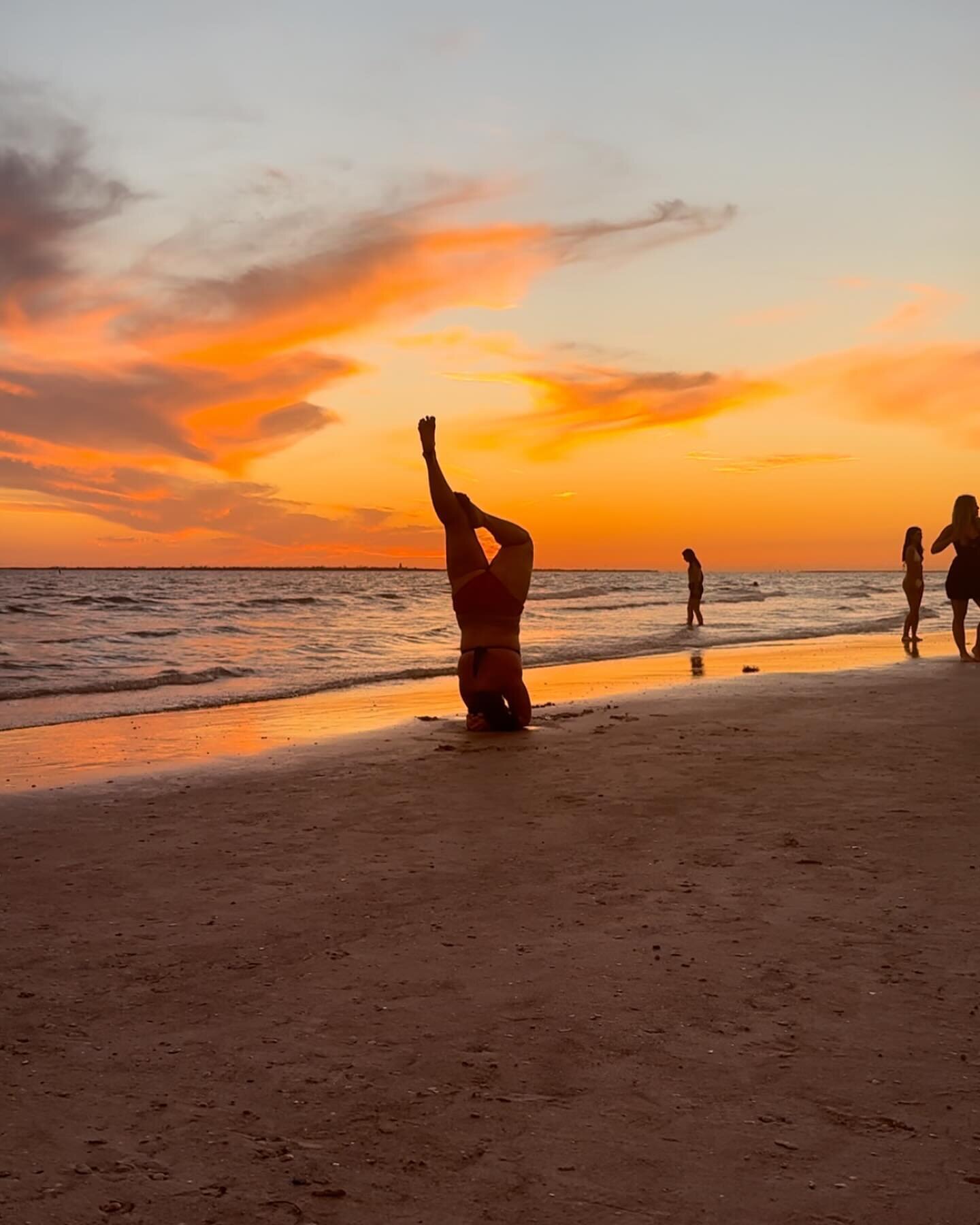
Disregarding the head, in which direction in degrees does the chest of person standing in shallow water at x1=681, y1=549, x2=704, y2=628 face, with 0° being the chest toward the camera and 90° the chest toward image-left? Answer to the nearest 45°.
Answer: approximately 90°

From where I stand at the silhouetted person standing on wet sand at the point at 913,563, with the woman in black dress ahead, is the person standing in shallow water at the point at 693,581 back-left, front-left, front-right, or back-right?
back-right

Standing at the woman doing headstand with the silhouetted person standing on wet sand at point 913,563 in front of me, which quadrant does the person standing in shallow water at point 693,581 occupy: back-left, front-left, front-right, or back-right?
front-left

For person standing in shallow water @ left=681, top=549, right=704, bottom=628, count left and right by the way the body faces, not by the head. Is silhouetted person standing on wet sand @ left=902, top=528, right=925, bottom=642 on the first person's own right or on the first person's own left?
on the first person's own left

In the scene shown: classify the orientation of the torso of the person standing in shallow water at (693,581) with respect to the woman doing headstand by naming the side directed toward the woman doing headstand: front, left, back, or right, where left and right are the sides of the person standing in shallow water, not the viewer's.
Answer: left

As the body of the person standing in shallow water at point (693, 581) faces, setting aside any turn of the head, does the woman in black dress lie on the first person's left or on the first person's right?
on the first person's left
